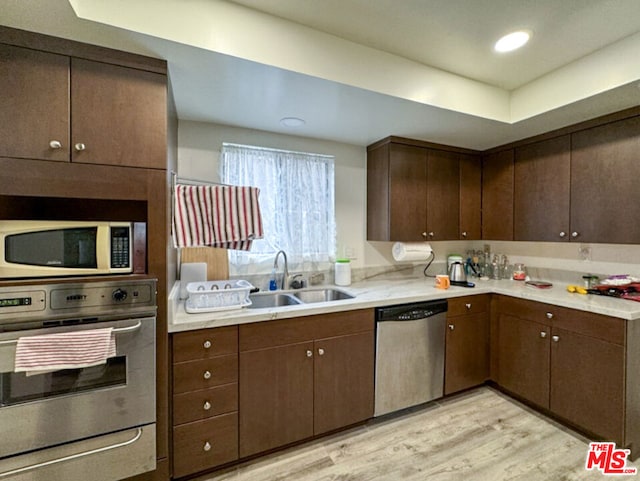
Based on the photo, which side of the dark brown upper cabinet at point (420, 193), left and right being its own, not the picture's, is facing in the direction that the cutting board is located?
right

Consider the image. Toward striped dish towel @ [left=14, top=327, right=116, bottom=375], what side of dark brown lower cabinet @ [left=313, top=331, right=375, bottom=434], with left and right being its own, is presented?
right

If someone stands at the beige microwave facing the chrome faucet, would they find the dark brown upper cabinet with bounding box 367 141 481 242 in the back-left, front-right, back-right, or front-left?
front-right

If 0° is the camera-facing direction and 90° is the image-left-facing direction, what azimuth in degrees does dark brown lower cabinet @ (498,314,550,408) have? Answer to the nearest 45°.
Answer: approximately 45°

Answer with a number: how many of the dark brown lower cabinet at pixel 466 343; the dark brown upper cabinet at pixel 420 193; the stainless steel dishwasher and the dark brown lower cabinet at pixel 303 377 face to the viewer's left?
0

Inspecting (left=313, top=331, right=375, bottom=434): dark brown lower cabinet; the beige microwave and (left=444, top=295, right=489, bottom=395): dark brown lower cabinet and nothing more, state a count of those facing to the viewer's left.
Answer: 0

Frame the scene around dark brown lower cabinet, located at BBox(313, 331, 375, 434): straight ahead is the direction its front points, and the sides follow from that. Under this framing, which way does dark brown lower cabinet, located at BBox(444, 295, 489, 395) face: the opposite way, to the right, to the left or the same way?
the same way

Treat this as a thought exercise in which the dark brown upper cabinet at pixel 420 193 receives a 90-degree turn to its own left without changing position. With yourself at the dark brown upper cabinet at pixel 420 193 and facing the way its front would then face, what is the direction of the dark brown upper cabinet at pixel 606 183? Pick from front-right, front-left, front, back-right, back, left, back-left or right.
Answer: front-right

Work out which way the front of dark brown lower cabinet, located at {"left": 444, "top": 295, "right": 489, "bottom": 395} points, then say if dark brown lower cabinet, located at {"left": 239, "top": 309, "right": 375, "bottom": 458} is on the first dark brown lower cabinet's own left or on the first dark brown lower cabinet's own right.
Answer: on the first dark brown lower cabinet's own right

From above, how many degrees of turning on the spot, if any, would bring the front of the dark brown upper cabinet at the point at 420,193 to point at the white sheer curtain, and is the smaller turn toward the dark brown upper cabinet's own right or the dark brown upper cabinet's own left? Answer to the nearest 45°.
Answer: approximately 90° to the dark brown upper cabinet's own right

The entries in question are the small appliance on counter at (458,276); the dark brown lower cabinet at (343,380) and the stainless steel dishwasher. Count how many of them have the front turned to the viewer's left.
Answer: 0

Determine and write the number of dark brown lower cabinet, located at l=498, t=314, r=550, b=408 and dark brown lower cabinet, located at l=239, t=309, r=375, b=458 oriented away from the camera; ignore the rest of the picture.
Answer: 0

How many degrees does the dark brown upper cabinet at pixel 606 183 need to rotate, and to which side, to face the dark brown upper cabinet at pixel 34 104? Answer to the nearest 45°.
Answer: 0° — it already faces it

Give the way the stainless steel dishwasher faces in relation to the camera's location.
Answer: facing the viewer and to the right of the viewer

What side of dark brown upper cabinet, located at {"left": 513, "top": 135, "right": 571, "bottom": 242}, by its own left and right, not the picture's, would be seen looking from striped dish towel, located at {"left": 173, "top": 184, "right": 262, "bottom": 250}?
front

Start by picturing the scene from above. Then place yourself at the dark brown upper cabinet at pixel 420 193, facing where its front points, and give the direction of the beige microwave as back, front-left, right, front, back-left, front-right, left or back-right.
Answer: right

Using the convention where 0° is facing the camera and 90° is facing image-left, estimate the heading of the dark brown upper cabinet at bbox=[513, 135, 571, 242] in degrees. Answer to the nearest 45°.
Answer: approximately 45°
